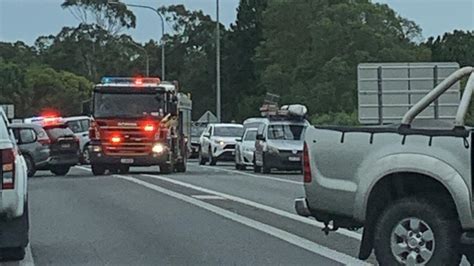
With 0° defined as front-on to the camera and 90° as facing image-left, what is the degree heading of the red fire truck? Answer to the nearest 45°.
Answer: approximately 0°

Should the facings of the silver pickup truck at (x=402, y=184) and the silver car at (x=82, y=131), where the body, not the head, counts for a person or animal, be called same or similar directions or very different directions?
same or similar directions

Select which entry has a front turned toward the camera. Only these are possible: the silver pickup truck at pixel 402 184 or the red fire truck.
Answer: the red fire truck

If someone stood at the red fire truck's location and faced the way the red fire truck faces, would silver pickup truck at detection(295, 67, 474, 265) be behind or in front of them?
in front

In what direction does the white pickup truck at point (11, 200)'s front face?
away from the camera

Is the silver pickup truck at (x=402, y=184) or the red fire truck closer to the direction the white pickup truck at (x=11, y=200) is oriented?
the red fire truck

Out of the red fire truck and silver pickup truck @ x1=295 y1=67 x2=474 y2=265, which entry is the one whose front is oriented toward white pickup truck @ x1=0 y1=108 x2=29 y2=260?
the red fire truck

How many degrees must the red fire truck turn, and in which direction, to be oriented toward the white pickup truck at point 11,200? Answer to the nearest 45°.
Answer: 0° — it already faces it
